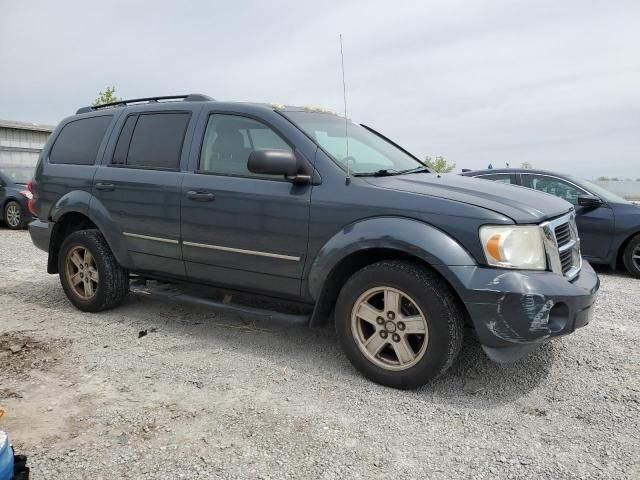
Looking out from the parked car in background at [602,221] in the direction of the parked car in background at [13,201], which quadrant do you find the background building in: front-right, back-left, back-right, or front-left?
front-right

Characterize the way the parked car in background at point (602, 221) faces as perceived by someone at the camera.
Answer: facing the viewer and to the right of the viewer

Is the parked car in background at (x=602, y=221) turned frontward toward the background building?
no

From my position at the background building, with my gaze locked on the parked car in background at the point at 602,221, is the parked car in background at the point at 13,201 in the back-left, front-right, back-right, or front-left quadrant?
front-right

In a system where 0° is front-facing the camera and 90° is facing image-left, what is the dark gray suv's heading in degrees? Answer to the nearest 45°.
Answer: approximately 315°

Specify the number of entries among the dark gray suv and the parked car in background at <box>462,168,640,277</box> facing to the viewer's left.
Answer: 0

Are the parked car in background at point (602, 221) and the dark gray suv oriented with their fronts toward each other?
no

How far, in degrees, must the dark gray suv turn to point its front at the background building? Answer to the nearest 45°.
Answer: approximately 180°

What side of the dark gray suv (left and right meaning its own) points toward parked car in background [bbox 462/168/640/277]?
left

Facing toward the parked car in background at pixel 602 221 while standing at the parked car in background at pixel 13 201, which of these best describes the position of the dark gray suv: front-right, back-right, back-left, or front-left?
front-right

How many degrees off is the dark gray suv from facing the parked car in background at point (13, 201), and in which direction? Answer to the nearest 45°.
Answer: approximately 180°

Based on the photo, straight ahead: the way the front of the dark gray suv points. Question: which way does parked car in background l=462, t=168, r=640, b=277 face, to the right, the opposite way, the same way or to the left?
the same way
